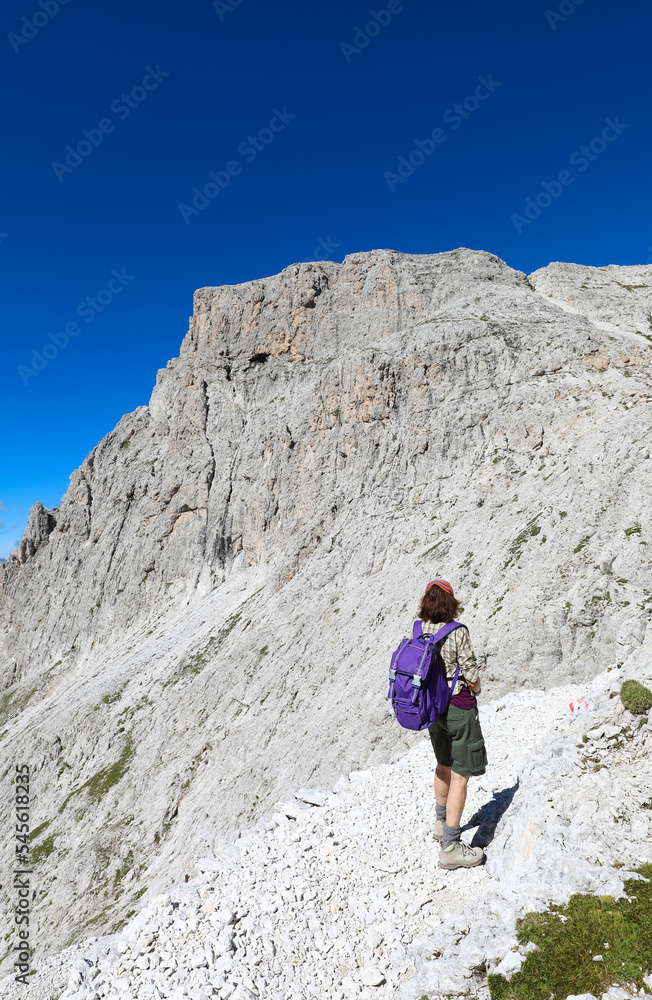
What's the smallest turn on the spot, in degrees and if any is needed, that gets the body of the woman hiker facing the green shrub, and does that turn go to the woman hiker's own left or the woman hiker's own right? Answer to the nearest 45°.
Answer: approximately 45° to the woman hiker's own right

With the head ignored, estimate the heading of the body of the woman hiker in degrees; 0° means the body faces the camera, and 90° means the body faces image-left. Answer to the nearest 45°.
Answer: approximately 225°
